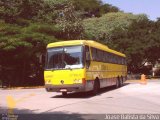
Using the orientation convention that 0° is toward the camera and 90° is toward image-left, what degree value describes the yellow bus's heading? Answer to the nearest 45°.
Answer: approximately 45°
